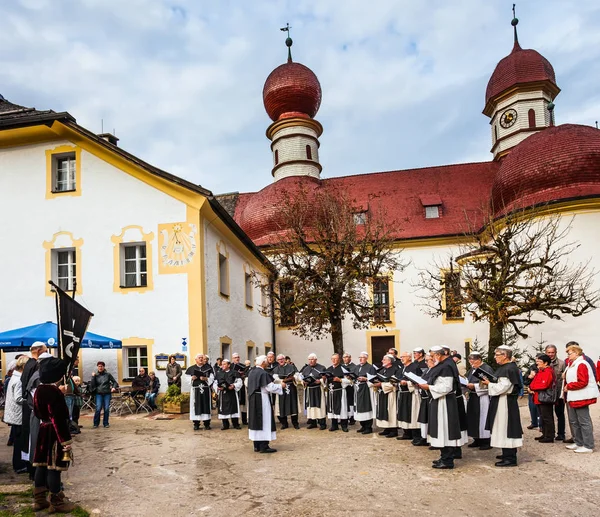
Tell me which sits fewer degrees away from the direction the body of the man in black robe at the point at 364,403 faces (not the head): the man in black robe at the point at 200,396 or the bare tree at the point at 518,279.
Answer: the man in black robe

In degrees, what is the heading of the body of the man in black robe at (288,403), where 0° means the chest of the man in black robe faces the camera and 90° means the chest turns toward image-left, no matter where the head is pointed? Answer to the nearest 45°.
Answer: approximately 0°

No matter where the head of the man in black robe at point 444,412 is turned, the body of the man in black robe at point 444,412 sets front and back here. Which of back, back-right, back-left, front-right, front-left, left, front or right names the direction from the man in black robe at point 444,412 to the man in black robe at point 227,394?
front-right

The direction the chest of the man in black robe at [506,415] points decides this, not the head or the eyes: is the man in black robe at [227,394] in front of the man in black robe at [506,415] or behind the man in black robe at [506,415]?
in front

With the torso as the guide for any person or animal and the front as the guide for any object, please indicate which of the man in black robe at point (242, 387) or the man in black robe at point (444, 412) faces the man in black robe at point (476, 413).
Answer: the man in black robe at point (242, 387)

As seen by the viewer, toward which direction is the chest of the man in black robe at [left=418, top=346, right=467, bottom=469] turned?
to the viewer's left

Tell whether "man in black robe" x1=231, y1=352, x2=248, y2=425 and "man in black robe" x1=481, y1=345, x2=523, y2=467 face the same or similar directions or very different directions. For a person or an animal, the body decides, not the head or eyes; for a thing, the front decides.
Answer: very different directions

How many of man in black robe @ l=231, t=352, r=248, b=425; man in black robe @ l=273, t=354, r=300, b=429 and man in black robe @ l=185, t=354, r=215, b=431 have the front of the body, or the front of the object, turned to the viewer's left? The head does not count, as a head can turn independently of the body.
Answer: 0

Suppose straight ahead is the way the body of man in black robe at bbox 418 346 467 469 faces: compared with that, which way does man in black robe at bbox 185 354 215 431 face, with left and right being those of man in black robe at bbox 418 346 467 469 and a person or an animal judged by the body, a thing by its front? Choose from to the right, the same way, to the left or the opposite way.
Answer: to the left

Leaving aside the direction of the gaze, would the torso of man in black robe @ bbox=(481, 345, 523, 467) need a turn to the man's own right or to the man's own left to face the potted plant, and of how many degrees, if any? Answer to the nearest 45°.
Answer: approximately 45° to the man's own right

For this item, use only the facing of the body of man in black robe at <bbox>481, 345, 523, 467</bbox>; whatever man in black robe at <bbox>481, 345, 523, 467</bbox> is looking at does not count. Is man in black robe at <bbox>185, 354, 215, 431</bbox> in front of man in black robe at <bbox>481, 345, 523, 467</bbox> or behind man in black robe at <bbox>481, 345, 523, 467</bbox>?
in front

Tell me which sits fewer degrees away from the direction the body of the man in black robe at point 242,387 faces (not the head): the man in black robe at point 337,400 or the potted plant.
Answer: the man in black robe

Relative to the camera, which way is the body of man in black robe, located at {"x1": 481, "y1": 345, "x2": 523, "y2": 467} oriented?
to the viewer's left
